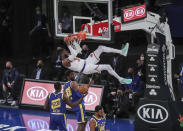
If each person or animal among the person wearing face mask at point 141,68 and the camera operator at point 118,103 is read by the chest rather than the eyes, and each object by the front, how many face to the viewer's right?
0

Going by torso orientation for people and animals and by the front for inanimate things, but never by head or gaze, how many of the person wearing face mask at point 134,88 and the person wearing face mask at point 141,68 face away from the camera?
0

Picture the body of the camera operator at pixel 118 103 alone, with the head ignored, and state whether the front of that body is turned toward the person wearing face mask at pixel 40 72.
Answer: no

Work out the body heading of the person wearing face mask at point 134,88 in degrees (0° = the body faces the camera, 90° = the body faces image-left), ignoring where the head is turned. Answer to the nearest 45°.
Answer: approximately 45°

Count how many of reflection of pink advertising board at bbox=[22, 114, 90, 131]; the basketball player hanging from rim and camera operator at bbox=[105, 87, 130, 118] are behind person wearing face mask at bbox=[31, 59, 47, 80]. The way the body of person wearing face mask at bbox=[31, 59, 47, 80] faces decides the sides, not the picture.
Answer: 0

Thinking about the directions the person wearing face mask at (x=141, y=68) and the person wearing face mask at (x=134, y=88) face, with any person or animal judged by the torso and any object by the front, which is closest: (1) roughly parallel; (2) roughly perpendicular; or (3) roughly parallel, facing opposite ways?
roughly parallel

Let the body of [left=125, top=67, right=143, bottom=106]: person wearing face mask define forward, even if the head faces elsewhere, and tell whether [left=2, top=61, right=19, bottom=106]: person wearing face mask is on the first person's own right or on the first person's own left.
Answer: on the first person's own right

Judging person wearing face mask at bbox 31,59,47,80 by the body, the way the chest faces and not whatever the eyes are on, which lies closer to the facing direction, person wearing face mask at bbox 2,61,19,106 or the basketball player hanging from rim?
the basketball player hanging from rim

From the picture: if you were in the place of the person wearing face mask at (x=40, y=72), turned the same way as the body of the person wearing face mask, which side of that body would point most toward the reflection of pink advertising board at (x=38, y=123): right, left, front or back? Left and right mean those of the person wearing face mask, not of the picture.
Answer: front

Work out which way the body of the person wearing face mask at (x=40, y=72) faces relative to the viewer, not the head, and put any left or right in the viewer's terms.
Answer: facing the viewer

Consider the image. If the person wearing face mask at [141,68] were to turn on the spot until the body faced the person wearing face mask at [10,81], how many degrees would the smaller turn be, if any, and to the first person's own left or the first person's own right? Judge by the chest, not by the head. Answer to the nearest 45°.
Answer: approximately 45° to the first person's own right

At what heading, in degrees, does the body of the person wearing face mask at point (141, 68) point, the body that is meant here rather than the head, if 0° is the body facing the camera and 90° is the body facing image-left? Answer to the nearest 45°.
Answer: approximately 45°

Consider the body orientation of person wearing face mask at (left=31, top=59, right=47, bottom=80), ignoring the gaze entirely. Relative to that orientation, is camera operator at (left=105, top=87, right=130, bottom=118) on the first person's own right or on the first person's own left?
on the first person's own left
